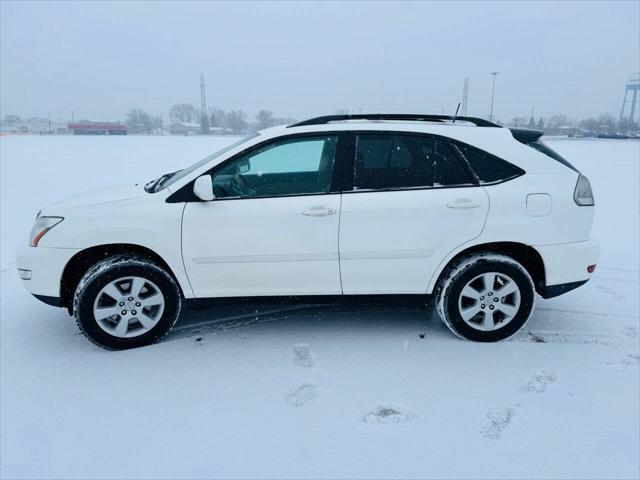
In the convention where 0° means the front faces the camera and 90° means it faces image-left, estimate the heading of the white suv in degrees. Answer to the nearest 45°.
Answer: approximately 90°
